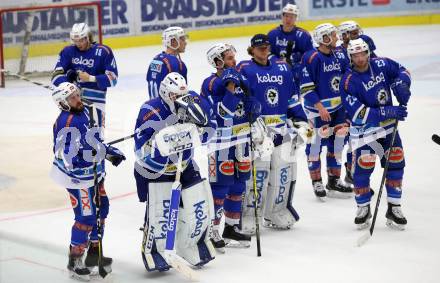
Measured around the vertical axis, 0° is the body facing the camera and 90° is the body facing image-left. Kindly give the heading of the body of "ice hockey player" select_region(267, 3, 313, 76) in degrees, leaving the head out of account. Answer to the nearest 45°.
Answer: approximately 0°

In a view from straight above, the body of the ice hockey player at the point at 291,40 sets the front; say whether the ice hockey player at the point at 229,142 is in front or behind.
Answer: in front

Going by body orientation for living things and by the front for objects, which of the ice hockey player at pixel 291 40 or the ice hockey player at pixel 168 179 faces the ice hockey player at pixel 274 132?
the ice hockey player at pixel 291 40

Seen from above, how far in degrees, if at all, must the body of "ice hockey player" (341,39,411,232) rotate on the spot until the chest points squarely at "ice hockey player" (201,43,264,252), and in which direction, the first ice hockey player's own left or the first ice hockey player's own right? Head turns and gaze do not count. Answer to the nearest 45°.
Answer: approximately 45° to the first ice hockey player's own right

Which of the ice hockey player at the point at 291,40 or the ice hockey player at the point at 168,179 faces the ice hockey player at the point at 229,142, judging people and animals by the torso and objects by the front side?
the ice hockey player at the point at 291,40

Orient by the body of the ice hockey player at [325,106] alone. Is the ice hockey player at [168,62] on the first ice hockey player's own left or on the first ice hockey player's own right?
on the first ice hockey player's own right

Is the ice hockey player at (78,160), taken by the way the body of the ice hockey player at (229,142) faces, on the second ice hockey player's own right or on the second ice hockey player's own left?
on the second ice hockey player's own right

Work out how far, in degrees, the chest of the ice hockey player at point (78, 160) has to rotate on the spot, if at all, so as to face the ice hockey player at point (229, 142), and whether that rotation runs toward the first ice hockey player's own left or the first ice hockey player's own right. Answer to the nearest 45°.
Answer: approximately 45° to the first ice hockey player's own left
